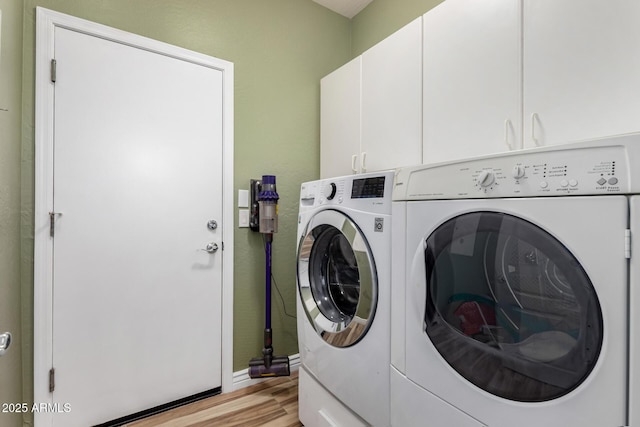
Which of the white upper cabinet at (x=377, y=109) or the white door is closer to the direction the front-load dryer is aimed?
the white door

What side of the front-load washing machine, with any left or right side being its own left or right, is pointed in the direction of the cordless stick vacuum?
right

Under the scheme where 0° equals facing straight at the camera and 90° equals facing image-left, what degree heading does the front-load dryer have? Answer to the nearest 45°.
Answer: approximately 45°

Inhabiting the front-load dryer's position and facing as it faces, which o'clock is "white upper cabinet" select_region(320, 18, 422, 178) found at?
The white upper cabinet is roughly at 3 o'clock from the front-load dryer.

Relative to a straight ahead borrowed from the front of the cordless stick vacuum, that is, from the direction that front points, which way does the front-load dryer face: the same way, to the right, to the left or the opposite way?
to the right

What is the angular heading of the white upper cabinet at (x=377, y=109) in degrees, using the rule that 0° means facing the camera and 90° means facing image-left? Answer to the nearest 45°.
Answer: approximately 45°
